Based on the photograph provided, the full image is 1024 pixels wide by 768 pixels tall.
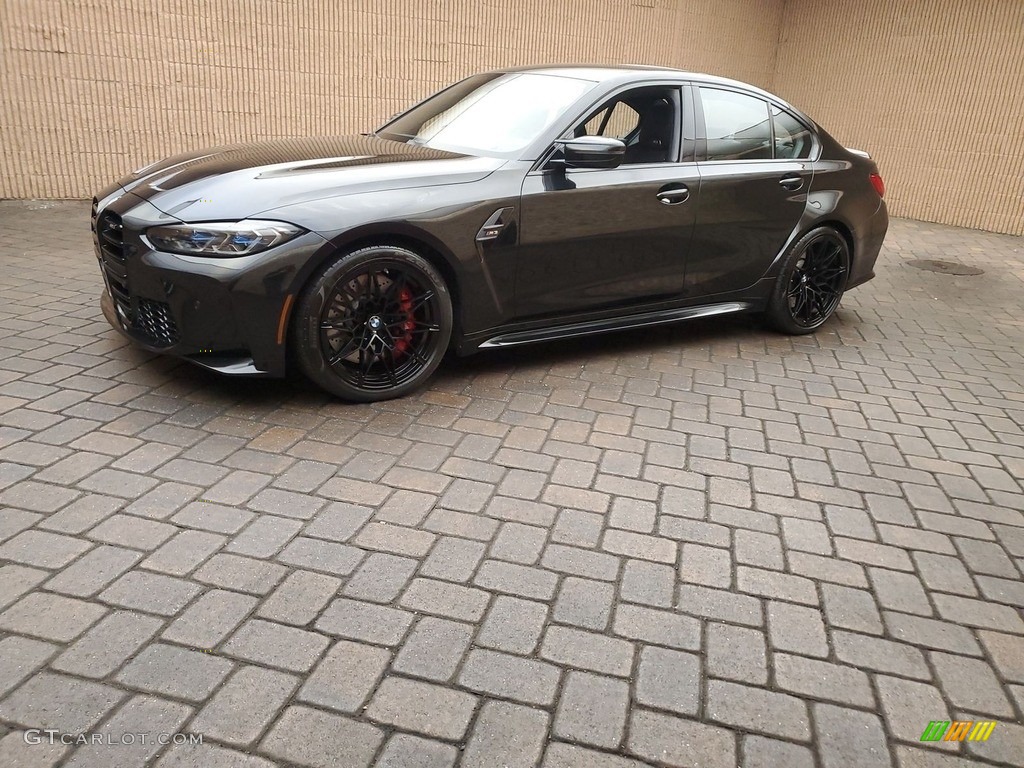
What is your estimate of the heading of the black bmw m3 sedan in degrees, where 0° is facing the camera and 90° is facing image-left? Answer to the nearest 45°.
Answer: approximately 45°
